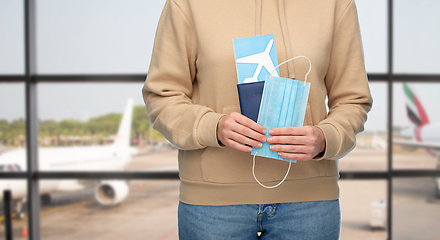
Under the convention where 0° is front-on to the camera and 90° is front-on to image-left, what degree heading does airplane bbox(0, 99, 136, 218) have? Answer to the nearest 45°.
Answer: approximately 45°

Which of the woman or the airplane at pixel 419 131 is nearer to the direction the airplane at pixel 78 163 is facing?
the woman

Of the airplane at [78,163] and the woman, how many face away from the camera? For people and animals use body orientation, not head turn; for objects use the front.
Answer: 0

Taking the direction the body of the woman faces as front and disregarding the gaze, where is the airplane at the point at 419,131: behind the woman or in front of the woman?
behind

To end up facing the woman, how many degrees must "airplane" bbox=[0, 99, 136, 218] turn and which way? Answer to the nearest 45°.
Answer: approximately 45° to its left

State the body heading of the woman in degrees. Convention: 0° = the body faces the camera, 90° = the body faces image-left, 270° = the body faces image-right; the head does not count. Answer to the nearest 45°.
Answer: approximately 0°
